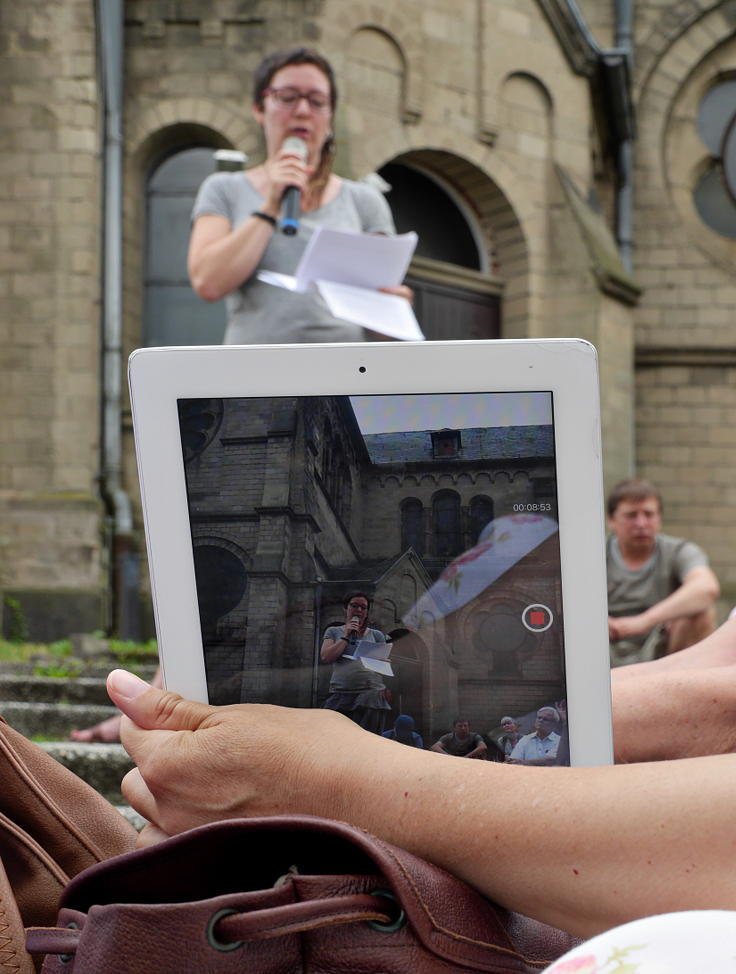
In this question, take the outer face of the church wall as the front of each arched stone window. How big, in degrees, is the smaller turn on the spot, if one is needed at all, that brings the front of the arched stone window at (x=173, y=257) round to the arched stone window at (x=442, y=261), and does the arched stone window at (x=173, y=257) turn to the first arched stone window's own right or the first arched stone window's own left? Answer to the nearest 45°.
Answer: approximately 90° to the first arched stone window's own left

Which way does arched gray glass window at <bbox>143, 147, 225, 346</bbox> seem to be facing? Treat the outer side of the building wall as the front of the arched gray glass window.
toward the camera

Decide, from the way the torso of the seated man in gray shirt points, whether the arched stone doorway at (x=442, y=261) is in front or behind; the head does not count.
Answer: behind

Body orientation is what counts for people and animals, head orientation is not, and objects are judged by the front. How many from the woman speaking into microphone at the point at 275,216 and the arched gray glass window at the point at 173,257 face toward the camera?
2

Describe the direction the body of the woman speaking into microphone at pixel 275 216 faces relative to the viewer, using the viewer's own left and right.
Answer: facing the viewer

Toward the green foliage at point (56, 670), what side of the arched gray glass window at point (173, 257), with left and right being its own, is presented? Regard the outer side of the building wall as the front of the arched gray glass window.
front

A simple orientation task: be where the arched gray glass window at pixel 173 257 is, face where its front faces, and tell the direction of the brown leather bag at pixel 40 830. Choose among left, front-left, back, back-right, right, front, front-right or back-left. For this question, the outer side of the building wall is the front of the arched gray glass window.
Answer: front

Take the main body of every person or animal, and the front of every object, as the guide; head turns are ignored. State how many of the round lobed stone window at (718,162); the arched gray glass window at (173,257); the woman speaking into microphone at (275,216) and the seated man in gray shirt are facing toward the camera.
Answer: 4

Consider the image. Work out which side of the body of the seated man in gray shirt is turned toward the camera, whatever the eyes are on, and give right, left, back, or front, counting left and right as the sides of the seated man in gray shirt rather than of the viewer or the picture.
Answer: front

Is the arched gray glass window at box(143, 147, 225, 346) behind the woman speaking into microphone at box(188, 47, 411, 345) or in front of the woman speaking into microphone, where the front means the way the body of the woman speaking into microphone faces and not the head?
behind
